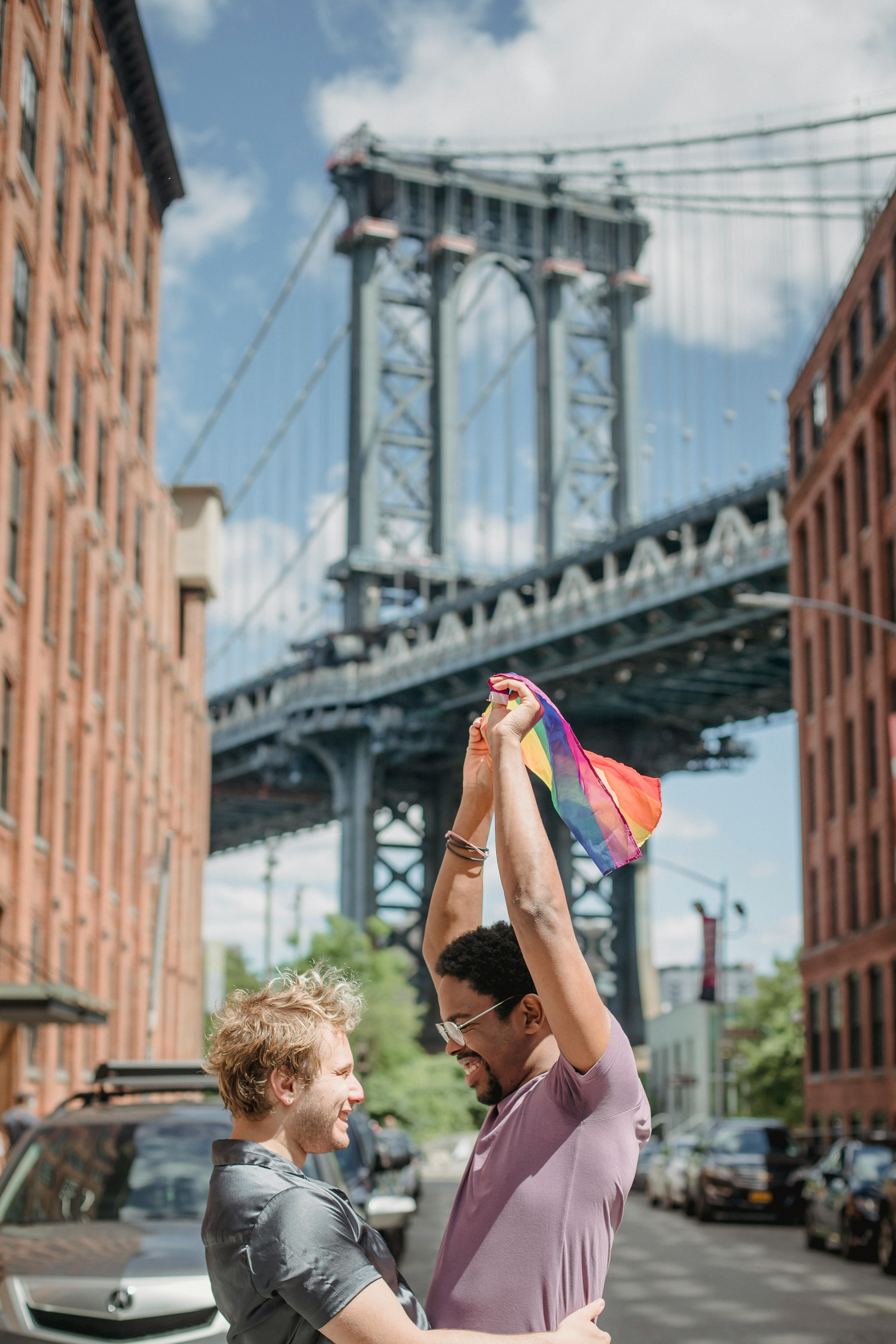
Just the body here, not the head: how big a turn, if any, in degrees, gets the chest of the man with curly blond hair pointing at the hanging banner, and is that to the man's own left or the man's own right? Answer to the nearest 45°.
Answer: approximately 90° to the man's own left

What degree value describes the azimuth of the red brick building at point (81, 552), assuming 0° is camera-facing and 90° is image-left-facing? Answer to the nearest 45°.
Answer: approximately 270°

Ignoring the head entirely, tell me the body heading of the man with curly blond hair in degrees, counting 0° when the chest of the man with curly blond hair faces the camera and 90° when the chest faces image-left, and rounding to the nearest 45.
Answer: approximately 270°

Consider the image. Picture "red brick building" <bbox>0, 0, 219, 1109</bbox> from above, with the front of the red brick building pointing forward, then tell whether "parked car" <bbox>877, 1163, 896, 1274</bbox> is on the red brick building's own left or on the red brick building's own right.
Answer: on the red brick building's own right

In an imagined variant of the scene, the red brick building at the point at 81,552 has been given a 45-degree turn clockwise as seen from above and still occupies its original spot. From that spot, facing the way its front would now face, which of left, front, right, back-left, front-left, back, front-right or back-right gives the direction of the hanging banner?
left

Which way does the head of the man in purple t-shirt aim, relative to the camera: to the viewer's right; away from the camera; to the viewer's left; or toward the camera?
to the viewer's left

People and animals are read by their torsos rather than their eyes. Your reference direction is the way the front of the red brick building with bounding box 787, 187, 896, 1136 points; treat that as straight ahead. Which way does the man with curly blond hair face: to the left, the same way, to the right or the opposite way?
the opposite way

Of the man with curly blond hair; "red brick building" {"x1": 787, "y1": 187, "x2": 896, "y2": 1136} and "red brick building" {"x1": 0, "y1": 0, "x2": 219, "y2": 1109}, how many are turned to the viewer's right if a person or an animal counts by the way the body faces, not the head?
2

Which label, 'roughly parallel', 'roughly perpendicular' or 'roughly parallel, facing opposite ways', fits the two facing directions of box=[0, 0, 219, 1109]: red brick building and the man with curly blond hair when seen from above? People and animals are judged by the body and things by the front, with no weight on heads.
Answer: roughly parallel

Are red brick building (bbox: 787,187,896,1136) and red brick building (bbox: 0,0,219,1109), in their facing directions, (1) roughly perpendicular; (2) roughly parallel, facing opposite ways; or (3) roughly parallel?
roughly parallel, facing opposite ways

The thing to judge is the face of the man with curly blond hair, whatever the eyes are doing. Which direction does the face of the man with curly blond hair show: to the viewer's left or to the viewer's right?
to the viewer's right

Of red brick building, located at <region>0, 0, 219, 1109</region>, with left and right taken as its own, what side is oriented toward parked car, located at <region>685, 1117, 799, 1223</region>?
front

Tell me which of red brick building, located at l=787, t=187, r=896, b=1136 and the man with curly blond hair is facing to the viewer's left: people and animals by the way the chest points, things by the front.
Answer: the red brick building

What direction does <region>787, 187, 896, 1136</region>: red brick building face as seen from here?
to the viewer's left
